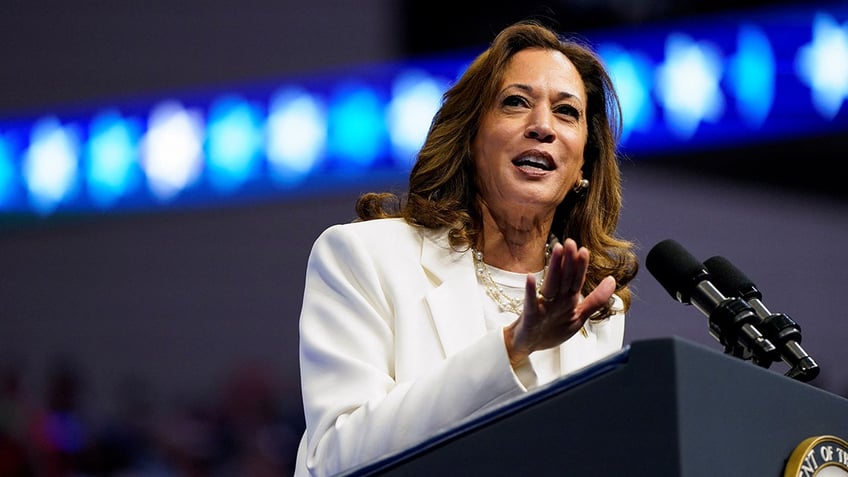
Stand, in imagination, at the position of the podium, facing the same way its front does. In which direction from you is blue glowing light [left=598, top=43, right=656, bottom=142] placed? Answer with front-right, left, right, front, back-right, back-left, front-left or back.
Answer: back-left

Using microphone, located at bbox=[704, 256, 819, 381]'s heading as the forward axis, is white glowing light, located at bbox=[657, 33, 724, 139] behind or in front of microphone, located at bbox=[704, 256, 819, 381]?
in front

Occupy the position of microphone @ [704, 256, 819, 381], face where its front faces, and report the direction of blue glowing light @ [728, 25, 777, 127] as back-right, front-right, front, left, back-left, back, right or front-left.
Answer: front-right

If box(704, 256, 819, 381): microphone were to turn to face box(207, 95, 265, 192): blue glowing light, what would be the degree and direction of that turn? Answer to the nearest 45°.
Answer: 0° — it already faces it

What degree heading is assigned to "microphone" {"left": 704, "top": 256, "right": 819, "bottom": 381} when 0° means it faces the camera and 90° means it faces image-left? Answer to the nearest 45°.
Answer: approximately 135°

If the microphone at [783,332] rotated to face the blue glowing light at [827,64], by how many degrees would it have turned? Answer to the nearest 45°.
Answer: approximately 45° to its right

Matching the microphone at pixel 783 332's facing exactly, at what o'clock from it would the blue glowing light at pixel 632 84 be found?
The blue glowing light is roughly at 1 o'clock from the microphone.

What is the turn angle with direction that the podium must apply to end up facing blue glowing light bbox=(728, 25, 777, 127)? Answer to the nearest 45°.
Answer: approximately 135° to its left

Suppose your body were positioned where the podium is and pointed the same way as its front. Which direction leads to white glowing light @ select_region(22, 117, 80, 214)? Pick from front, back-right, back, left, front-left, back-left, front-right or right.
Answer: back
